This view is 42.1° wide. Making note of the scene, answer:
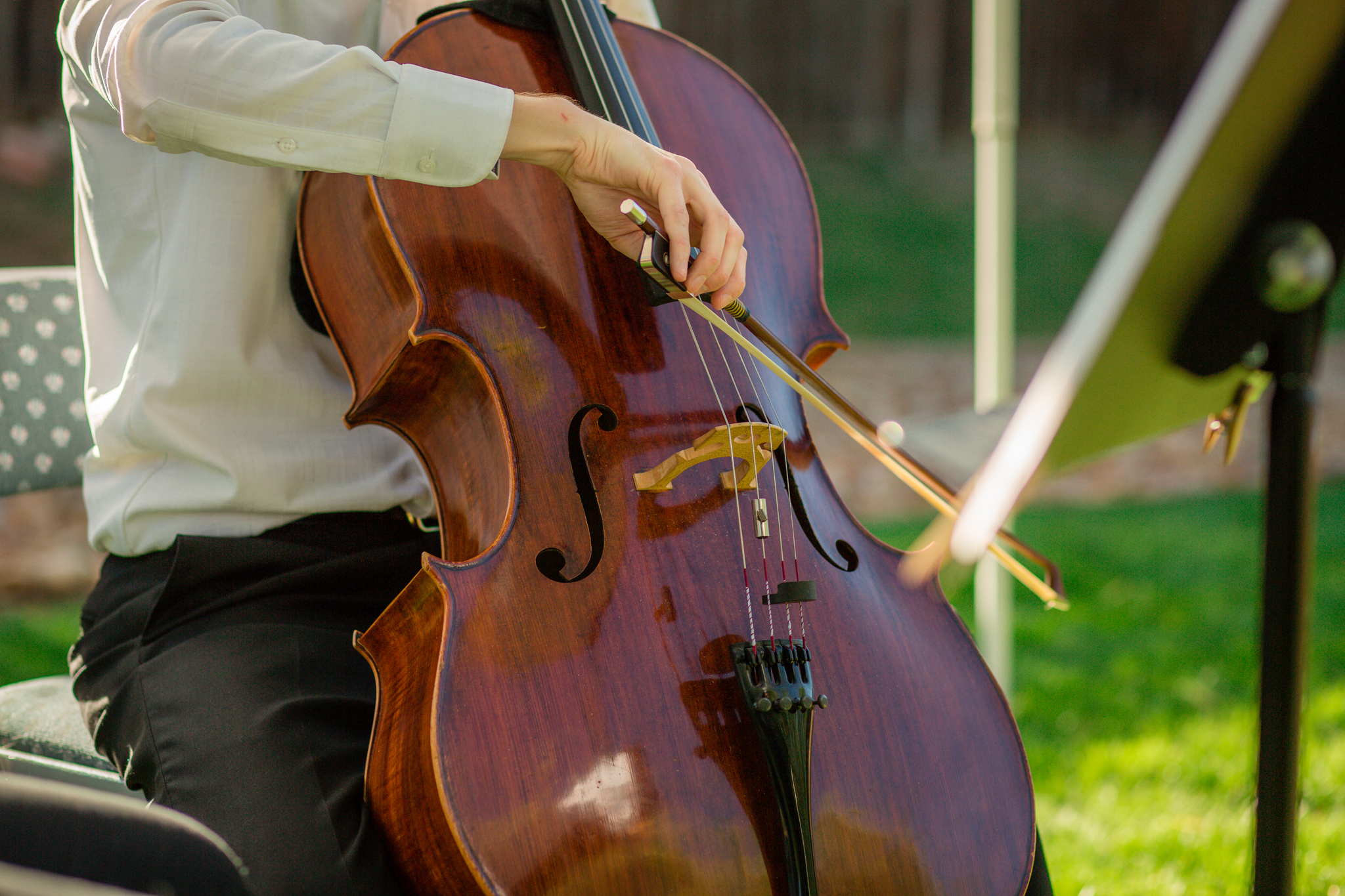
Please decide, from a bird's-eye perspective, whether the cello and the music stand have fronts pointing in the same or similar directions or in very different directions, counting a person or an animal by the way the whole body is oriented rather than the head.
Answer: very different directions

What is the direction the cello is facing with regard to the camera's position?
facing the viewer and to the right of the viewer

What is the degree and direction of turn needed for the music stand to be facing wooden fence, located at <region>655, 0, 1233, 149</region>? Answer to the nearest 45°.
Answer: approximately 45° to its right

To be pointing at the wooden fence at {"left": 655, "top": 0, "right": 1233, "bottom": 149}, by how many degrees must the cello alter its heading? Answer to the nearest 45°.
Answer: approximately 135° to its left

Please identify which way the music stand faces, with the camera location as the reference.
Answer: facing away from the viewer and to the left of the viewer
